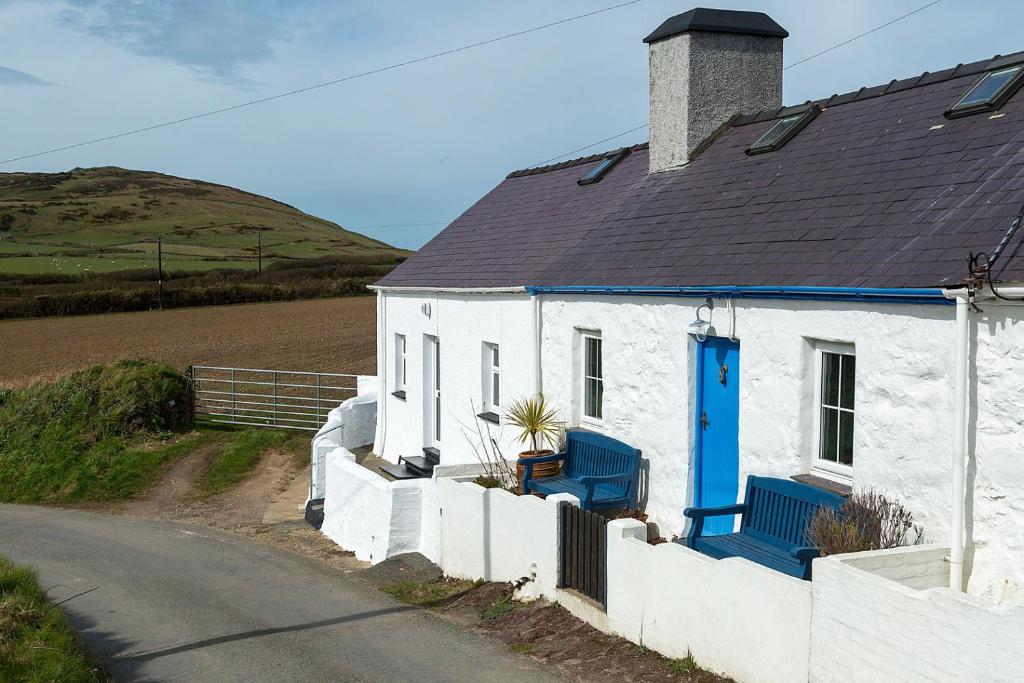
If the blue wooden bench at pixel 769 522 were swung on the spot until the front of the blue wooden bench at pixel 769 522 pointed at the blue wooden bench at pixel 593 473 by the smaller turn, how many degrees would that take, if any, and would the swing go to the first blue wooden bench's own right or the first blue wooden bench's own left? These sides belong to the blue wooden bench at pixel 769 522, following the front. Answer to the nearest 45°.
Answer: approximately 90° to the first blue wooden bench's own right

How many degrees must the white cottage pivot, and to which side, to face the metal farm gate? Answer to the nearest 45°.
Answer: approximately 90° to its right

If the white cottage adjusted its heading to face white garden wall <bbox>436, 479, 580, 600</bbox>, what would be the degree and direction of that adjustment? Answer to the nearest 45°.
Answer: approximately 45° to its right

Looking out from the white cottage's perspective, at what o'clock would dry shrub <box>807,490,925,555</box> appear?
The dry shrub is roughly at 10 o'clock from the white cottage.

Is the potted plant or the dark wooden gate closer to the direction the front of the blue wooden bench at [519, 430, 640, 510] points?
the dark wooden gate
